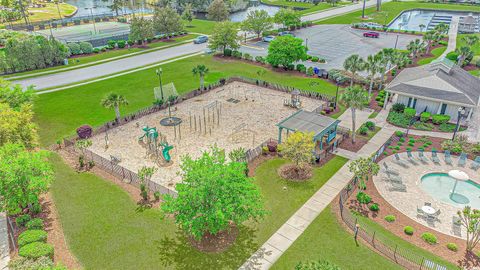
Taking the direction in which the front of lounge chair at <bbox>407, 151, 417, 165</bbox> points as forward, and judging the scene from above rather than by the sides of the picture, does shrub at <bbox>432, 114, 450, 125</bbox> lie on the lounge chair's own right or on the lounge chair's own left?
on the lounge chair's own left

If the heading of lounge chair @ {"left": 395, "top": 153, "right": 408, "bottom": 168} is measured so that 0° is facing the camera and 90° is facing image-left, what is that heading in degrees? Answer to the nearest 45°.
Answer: approximately 315°

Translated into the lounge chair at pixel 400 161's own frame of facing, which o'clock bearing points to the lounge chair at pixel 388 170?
the lounge chair at pixel 388 170 is roughly at 2 o'clock from the lounge chair at pixel 400 161.

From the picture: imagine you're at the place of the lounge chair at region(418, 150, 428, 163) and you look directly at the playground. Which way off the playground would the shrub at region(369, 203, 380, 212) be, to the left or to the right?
left

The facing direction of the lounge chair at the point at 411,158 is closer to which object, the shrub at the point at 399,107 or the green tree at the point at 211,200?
the green tree

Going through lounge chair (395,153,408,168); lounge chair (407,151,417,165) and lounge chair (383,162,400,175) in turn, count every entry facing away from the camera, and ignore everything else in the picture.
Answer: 0

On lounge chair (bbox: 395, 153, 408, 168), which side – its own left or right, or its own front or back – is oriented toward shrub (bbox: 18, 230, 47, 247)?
right

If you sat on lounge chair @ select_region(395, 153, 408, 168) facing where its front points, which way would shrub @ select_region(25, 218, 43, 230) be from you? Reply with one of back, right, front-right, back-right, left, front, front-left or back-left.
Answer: right

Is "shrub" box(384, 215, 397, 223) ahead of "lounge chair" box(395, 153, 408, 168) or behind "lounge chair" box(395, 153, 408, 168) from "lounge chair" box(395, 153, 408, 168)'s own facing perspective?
ahead

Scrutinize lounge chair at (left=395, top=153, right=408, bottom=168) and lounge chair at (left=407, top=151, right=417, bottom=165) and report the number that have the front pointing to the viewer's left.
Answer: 0

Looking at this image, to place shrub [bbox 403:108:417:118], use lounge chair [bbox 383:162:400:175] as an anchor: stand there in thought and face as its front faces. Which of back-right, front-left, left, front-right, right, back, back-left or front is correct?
back-left

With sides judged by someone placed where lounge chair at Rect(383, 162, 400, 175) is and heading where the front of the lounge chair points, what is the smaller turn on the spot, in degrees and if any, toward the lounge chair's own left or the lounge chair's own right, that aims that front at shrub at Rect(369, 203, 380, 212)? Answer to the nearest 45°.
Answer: approximately 45° to the lounge chair's own right

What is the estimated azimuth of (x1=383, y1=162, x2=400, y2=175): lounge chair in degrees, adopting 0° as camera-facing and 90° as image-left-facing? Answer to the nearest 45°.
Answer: approximately 315°

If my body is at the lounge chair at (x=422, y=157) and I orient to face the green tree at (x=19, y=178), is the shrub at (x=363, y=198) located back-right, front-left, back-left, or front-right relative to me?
front-left

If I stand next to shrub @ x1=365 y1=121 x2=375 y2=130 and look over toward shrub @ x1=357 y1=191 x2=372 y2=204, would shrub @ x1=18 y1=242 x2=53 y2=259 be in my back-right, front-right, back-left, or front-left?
front-right

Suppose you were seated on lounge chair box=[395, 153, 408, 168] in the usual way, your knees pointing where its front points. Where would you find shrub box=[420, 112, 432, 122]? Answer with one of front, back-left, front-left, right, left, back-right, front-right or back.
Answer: back-left

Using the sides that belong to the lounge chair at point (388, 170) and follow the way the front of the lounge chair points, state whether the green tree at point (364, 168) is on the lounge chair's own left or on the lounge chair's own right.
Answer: on the lounge chair's own right

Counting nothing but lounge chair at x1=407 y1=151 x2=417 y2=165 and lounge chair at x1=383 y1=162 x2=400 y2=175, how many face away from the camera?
0

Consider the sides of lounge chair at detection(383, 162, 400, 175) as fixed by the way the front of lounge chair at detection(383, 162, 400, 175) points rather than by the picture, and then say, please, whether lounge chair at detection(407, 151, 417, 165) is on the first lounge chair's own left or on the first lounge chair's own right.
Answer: on the first lounge chair's own left

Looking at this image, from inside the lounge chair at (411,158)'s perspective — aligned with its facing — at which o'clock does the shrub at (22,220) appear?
The shrub is roughly at 3 o'clock from the lounge chair.
